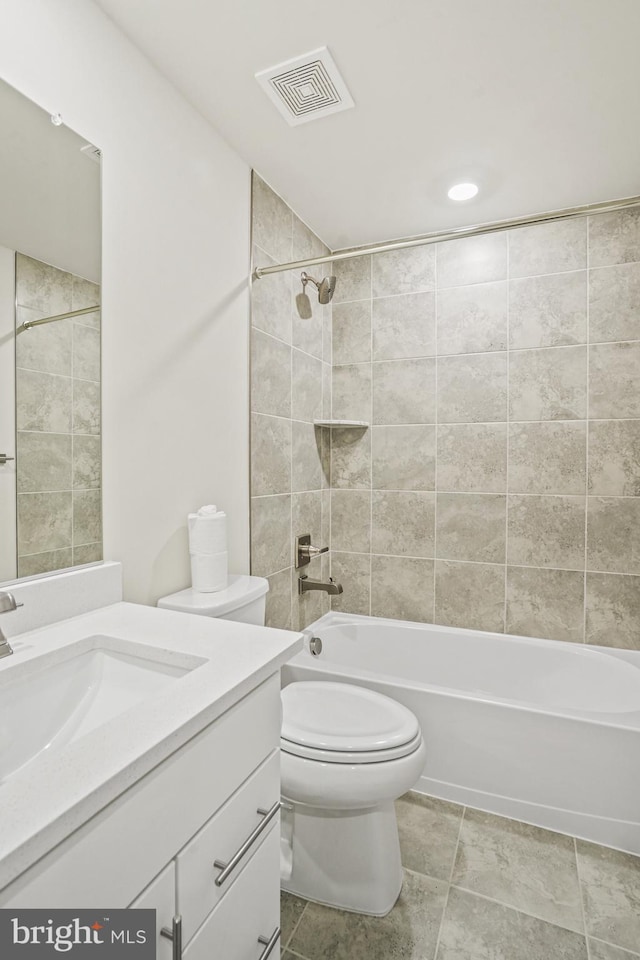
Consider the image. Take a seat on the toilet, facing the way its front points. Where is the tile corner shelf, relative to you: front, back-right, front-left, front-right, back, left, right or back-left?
back-left

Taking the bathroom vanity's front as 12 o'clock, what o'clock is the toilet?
The toilet is roughly at 9 o'clock from the bathroom vanity.

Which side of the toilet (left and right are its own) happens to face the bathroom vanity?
right

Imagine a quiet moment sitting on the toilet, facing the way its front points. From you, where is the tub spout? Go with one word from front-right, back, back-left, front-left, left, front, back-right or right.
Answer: back-left

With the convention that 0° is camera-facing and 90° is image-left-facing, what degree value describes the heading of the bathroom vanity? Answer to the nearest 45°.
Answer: approximately 315°

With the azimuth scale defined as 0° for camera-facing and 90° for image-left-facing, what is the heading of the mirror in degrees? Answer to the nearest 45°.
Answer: approximately 315°

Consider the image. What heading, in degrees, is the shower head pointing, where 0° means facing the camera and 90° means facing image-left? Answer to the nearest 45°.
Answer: approximately 315°

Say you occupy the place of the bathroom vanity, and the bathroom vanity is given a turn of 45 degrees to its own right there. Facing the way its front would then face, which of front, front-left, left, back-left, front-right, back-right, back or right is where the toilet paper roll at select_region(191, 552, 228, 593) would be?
back

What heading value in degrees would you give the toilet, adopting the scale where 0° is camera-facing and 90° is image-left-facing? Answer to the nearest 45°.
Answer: approximately 315°

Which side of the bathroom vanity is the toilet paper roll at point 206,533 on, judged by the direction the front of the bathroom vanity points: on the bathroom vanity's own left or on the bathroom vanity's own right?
on the bathroom vanity's own left
